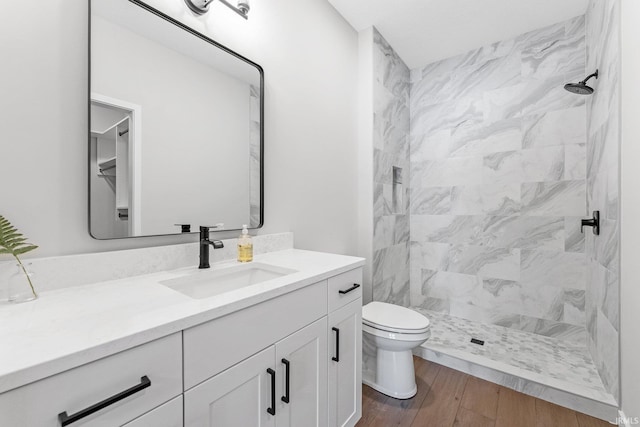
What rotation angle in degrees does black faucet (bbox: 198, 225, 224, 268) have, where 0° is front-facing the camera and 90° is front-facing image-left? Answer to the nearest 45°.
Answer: approximately 315°

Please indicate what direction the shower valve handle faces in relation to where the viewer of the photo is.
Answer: facing to the left of the viewer

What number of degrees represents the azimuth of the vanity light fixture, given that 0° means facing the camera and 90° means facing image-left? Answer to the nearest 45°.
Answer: approximately 315°

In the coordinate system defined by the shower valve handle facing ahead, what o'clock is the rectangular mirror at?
The rectangular mirror is roughly at 10 o'clock from the shower valve handle.

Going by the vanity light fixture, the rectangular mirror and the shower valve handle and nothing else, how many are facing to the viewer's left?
1

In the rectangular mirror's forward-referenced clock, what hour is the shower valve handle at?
The shower valve handle is roughly at 11 o'clock from the rectangular mirror.

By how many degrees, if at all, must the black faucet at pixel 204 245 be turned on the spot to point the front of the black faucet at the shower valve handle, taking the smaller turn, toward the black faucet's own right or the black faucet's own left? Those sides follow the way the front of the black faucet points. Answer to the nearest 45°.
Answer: approximately 45° to the black faucet's own left

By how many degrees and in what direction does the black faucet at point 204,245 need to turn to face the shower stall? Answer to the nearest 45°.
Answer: approximately 45° to its left

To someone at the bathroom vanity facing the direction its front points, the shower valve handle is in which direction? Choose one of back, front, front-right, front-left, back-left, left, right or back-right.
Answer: front-left

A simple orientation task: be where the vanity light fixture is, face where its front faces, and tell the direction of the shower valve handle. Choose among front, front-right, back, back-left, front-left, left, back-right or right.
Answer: front-left
